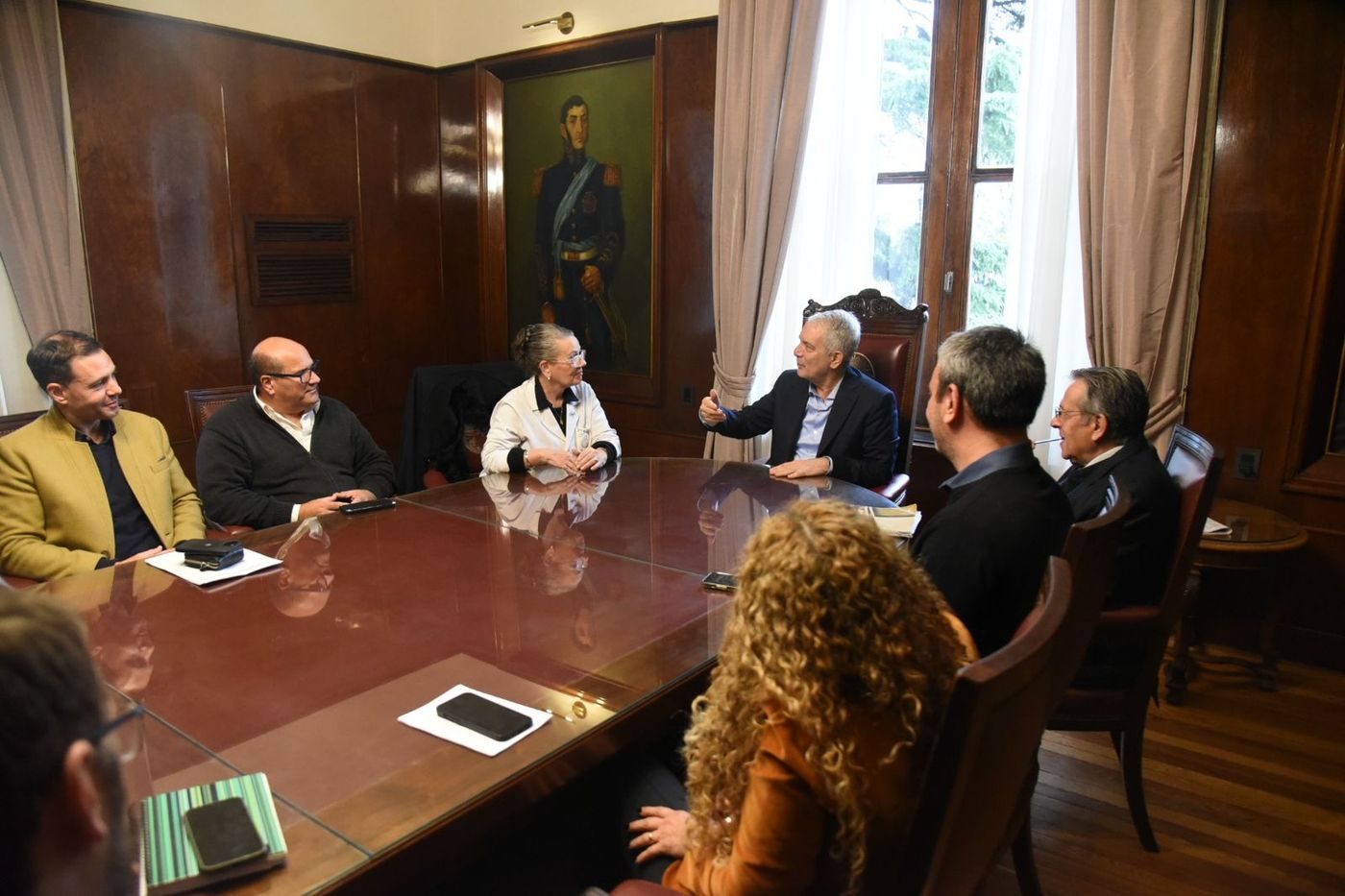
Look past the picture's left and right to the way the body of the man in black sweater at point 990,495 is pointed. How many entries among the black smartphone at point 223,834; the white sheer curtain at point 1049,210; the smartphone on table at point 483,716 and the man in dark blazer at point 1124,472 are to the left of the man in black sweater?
2

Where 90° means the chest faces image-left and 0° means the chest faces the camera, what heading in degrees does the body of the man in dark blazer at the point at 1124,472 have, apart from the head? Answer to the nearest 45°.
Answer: approximately 90°

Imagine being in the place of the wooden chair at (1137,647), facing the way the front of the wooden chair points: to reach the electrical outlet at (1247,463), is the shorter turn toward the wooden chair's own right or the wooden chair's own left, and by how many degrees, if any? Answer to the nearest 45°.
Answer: approximately 90° to the wooden chair's own right

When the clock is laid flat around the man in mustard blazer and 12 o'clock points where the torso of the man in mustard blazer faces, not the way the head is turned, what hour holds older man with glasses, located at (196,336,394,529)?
The older man with glasses is roughly at 10 o'clock from the man in mustard blazer.

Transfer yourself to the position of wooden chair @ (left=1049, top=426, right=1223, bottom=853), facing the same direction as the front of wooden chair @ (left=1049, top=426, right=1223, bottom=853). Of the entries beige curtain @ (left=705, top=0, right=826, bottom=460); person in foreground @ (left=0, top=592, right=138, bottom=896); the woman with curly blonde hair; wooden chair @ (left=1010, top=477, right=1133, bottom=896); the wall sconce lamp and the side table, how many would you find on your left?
3

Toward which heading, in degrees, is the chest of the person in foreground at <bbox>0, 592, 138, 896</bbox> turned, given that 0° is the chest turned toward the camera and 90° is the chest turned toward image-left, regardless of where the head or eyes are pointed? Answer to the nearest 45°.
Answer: approximately 225°

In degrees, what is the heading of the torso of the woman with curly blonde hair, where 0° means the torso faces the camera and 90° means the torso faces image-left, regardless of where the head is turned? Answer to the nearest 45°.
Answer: approximately 135°

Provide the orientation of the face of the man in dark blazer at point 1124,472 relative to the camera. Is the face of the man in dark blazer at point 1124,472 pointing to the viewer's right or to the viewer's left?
to the viewer's left

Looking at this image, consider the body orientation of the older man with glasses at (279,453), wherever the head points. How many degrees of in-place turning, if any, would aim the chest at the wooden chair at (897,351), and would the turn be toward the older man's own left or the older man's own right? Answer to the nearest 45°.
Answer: approximately 45° to the older man's own left

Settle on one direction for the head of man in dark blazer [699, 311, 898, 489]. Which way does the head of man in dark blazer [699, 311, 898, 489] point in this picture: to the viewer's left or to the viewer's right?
to the viewer's left

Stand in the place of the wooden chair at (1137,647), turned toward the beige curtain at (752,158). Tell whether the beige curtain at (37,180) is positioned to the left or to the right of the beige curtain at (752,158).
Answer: left

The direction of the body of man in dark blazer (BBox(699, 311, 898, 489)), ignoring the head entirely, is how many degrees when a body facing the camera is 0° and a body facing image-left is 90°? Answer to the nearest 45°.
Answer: approximately 45°

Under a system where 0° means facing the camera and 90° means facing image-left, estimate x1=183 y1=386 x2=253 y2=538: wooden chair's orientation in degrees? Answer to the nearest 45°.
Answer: approximately 315°

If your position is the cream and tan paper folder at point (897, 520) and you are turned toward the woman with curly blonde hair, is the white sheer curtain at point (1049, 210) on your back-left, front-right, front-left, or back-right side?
back-left
